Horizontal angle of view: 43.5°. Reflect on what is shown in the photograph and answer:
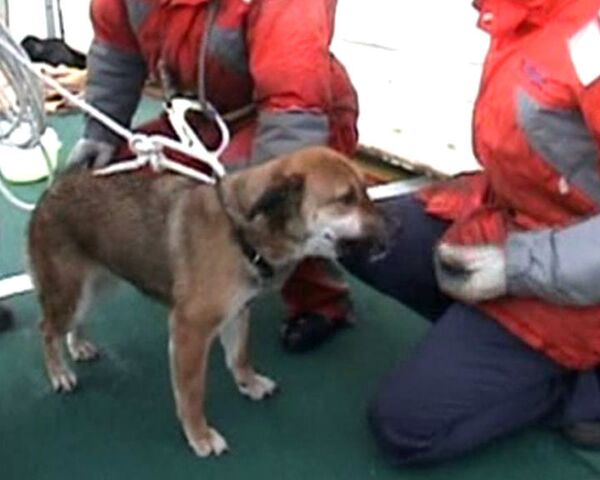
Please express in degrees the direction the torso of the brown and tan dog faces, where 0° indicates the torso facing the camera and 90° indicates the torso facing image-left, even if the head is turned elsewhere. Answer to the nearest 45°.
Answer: approximately 315°

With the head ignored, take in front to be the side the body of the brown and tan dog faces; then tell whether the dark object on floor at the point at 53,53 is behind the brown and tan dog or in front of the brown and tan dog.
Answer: behind

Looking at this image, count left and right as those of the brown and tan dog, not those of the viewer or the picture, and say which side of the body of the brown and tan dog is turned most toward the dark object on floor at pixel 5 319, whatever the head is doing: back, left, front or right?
back
